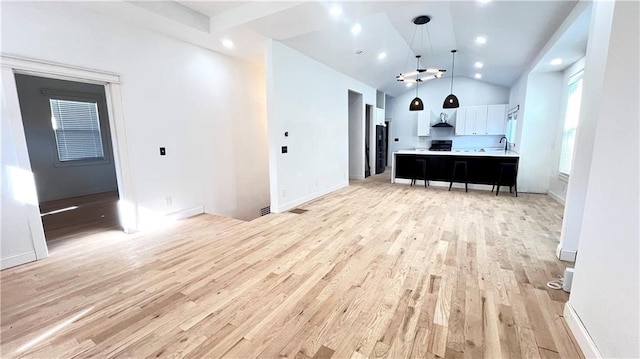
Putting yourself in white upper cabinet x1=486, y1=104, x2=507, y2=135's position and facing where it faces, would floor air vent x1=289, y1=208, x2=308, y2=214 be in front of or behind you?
in front

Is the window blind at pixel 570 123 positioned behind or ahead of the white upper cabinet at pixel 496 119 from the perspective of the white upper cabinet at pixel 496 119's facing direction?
ahead

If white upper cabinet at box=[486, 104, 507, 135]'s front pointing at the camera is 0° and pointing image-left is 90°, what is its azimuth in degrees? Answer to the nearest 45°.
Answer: approximately 0°

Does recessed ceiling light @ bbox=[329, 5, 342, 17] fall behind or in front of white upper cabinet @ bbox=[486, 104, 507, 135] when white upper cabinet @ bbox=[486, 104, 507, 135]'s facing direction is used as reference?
in front

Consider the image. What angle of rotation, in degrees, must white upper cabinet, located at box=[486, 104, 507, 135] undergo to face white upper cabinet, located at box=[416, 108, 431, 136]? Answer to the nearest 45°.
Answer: approximately 90° to its right

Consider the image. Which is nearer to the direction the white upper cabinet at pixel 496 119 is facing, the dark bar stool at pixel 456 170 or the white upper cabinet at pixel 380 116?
the dark bar stool

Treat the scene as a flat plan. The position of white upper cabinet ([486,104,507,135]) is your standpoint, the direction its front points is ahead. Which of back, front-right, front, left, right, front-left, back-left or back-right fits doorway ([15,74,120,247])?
front-right

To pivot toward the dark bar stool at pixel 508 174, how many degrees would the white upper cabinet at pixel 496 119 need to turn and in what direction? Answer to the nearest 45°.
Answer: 0° — it already faces it

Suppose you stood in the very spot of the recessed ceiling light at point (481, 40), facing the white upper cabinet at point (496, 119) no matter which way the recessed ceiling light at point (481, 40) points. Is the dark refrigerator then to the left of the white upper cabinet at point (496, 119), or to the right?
left

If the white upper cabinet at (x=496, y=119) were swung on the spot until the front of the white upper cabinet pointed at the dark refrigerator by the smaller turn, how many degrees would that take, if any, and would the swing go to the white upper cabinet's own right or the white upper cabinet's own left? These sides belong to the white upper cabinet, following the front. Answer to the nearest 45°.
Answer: approximately 90° to the white upper cabinet's own right
